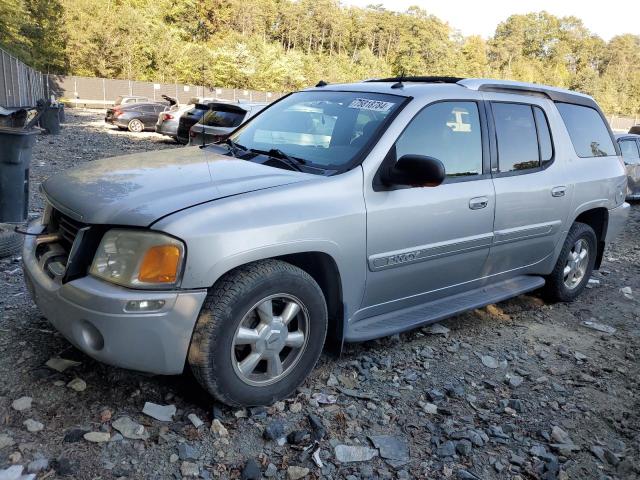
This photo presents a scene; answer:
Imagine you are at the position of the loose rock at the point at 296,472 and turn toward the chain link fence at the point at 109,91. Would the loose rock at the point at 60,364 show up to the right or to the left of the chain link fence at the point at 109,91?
left

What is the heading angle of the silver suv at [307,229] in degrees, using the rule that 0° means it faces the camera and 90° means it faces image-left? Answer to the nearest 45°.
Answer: approximately 45°

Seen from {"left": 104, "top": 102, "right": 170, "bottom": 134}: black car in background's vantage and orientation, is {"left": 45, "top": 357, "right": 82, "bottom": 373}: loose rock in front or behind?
behind

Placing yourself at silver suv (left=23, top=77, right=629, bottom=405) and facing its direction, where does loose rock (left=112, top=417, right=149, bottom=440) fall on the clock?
The loose rock is roughly at 12 o'clock from the silver suv.

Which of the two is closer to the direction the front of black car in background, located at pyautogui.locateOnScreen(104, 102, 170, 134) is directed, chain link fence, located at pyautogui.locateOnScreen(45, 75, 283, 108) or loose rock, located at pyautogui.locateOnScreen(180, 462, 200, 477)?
the chain link fence

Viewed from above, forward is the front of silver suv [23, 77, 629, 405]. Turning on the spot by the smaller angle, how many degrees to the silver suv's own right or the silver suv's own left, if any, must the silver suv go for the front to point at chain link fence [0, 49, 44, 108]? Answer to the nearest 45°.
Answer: approximately 90° to the silver suv's own right

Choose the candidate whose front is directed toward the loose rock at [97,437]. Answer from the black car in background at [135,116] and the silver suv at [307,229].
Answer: the silver suv
